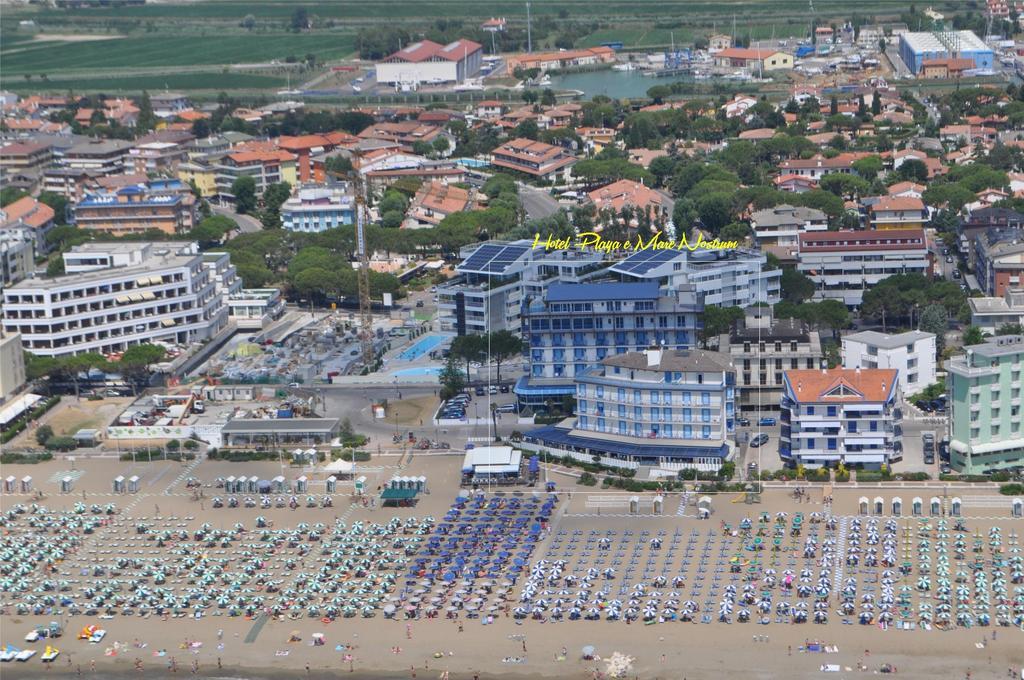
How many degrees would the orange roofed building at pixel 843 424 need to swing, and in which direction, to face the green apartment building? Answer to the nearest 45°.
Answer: approximately 90° to its left

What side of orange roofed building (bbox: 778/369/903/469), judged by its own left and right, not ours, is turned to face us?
front

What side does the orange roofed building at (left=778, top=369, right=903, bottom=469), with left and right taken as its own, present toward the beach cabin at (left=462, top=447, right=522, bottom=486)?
right
